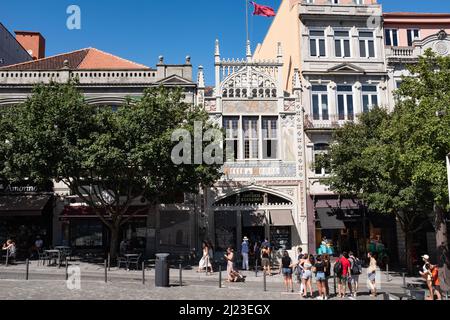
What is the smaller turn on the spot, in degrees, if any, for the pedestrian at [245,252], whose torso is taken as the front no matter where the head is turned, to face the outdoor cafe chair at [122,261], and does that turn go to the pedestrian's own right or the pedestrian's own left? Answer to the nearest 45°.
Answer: approximately 90° to the pedestrian's own left

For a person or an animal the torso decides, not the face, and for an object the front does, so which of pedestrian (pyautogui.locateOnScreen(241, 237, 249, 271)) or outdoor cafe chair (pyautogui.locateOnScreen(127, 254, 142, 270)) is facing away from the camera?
the pedestrian

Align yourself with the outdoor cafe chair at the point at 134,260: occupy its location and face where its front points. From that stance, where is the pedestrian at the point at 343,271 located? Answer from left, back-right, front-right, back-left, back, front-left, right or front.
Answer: back-left

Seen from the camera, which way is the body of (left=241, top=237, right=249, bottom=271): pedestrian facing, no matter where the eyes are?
away from the camera

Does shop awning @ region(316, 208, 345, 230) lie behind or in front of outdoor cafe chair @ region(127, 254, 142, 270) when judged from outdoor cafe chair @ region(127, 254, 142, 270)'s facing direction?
behind
